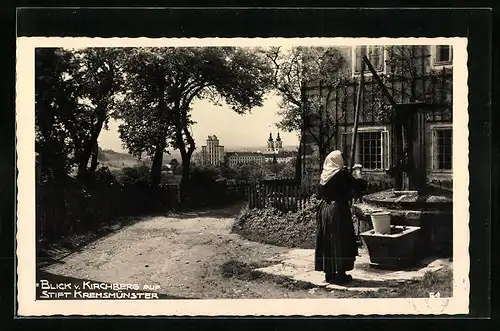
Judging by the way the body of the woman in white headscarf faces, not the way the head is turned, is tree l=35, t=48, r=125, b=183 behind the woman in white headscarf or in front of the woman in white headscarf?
behind

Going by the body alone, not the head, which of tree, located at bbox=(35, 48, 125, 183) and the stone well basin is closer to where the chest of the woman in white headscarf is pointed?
the stone well basin

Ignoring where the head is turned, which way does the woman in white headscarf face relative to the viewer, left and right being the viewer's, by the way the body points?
facing away from the viewer and to the right of the viewer

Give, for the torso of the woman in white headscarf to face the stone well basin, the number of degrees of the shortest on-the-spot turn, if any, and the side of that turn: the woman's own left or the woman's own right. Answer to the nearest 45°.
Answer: approximately 45° to the woman's own right

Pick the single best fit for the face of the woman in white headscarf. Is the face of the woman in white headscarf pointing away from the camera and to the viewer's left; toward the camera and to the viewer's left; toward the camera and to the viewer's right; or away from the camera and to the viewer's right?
away from the camera and to the viewer's right
